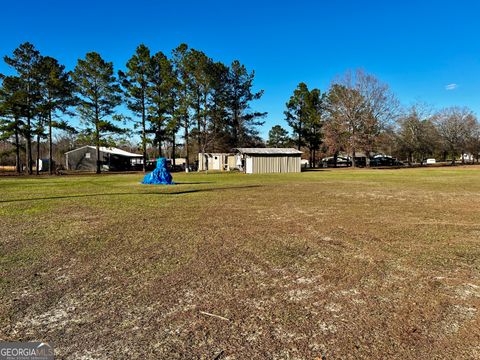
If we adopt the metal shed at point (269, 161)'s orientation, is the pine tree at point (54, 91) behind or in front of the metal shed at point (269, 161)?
in front

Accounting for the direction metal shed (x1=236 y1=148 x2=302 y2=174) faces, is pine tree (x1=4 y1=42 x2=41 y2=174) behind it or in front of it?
in front
